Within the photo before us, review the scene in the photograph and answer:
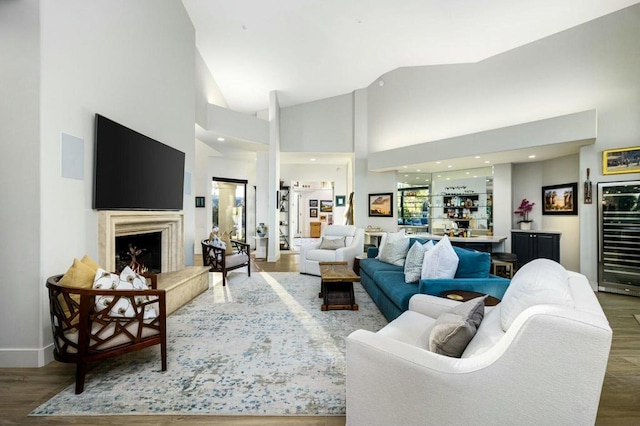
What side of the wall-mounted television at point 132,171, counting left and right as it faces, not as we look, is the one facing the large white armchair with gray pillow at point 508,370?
front

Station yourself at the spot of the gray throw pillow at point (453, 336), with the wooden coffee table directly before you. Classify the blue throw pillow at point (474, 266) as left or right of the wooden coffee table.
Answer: right

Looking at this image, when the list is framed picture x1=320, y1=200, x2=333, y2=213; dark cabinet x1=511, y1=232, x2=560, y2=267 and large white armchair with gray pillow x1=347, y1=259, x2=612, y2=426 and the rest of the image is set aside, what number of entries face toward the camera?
2

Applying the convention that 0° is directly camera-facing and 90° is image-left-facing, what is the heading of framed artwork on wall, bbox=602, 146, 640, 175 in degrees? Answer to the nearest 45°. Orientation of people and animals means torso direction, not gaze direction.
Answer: approximately 45°

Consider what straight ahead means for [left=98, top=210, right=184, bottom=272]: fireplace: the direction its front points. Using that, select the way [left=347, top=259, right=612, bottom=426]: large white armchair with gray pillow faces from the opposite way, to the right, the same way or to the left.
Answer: the opposite way

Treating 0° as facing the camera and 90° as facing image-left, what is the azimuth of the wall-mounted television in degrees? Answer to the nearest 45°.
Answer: approximately 315°

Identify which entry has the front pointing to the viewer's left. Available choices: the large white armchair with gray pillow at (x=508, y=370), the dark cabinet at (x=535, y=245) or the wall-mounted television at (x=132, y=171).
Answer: the large white armchair with gray pillow

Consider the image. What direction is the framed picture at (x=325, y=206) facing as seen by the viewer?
toward the camera

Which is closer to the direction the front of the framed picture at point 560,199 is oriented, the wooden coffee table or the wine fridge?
the wooden coffee table

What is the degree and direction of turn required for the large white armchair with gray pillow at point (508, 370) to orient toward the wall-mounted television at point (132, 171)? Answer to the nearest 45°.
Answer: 0° — it already faces it

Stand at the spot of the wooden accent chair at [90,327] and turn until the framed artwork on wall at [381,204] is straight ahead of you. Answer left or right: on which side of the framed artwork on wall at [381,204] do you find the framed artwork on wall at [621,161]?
right

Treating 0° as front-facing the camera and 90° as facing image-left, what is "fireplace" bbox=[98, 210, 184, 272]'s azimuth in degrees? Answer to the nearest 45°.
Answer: approximately 315°

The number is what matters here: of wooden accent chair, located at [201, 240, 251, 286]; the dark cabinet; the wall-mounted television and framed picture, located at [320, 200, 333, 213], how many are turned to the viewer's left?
0

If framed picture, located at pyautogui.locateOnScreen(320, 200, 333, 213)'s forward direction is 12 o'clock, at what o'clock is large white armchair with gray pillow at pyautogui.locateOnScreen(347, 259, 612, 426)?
The large white armchair with gray pillow is roughly at 12 o'clock from the framed picture.

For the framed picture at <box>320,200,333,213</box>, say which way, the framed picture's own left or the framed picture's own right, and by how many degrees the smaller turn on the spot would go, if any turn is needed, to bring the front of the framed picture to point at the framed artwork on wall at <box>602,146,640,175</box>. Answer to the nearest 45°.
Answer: approximately 45° to the framed picture's own left

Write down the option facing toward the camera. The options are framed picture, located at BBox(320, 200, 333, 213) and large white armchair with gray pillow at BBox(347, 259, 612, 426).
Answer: the framed picture

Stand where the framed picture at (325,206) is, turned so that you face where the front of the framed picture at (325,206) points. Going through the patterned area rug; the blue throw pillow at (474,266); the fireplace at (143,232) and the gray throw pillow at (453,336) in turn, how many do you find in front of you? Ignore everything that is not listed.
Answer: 4

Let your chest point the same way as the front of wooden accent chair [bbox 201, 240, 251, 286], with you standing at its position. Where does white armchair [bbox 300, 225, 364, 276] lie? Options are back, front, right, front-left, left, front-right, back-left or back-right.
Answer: front-left
